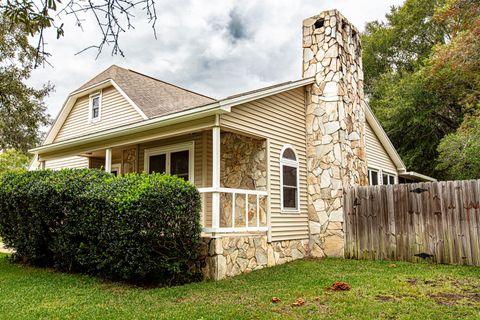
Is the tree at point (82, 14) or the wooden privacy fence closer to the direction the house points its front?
the tree

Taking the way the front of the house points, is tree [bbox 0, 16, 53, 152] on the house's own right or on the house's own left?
on the house's own right

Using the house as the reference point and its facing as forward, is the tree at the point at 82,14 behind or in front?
in front

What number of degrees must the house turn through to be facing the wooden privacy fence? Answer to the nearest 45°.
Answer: approximately 135° to its left

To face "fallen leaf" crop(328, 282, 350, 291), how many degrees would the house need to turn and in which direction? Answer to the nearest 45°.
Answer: approximately 45° to its left

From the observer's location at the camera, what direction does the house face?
facing the viewer and to the left of the viewer

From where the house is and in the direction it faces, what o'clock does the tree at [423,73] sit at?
The tree is roughly at 6 o'clock from the house.

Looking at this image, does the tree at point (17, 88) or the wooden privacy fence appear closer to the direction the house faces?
the tree

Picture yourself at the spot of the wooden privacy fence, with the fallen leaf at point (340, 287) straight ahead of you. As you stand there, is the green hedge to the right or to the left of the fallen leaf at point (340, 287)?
right
